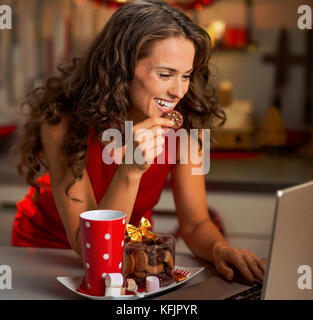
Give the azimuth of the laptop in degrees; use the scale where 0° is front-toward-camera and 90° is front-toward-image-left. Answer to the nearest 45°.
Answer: approximately 135°

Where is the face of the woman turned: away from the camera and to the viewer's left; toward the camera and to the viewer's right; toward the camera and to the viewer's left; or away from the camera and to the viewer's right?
toward the camera and to the viewer's right

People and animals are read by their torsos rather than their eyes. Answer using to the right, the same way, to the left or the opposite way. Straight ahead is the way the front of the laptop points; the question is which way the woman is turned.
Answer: the opposite way
